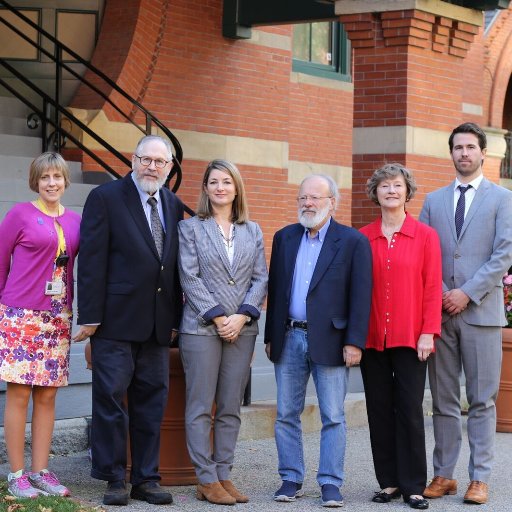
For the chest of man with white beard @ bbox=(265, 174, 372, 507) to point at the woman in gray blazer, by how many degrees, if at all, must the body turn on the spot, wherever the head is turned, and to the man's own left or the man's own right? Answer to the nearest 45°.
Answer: approximately 45° to the man's own right

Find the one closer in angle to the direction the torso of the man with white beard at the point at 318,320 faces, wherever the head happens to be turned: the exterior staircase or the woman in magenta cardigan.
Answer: the woman in magenta cardigan

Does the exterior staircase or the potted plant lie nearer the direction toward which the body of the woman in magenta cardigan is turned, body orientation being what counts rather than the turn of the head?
the potted plant

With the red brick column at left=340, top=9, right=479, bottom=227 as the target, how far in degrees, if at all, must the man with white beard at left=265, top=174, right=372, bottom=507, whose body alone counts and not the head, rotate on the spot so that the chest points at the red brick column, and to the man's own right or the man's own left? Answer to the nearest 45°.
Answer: approximately 135° to the man's own right

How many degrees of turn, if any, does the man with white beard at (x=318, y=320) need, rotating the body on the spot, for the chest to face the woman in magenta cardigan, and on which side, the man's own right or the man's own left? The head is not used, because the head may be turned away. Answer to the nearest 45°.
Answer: approximately 45° to the man's own right

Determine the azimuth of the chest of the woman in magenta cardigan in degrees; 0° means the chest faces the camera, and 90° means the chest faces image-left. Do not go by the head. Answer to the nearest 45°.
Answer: approximately 315°

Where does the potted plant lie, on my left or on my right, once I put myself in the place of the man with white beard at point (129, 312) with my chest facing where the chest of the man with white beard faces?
on my left

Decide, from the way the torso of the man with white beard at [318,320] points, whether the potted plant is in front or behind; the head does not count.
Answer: behind

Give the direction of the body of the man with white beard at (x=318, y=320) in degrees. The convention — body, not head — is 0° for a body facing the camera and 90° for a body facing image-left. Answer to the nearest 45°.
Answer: approximately 45°
